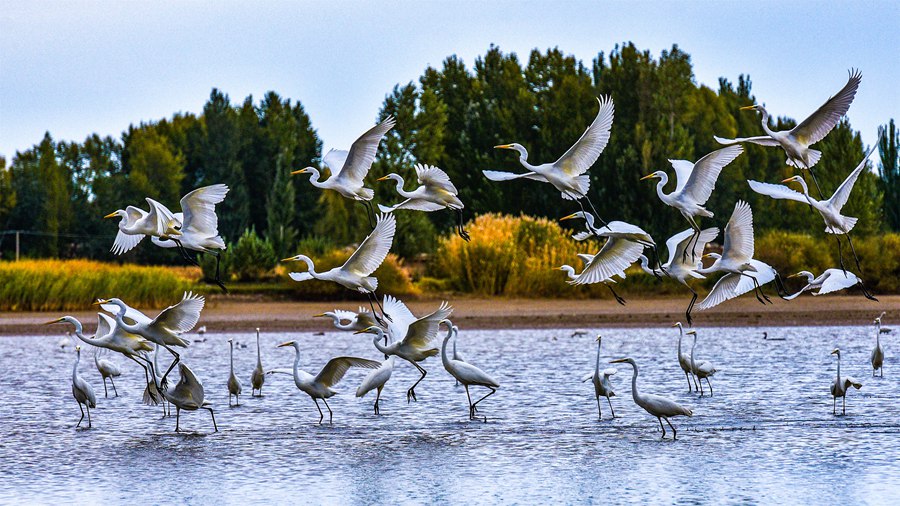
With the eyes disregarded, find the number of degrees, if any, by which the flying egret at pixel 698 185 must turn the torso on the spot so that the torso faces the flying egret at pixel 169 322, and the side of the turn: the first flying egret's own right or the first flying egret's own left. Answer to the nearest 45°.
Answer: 0° — it already faces it

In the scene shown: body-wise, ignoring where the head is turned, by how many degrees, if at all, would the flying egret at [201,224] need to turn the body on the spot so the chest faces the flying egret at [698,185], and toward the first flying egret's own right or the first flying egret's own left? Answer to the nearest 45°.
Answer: approximately 135° to the first flying egret's own left

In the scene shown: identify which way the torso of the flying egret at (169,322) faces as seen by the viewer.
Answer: to the viewer's left

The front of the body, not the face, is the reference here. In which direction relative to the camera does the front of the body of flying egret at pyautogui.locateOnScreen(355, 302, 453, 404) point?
to the viewer's left

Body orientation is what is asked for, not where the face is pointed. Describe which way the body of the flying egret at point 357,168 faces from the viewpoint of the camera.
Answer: to the viewer's left

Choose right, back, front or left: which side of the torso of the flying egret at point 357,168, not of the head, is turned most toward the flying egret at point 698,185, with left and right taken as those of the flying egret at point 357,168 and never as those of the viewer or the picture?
back

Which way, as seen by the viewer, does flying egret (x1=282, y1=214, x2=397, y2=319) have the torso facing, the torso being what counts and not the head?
to the viewer's left

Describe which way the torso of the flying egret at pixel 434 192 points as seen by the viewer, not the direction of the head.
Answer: to the viewer's left

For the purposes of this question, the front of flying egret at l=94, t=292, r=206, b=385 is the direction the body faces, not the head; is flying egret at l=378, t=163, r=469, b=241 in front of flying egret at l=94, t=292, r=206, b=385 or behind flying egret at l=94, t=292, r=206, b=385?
behind

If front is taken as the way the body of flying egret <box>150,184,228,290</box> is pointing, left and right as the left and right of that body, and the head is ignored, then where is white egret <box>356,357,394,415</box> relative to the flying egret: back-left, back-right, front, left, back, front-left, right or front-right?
back

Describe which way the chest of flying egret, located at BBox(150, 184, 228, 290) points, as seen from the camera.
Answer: to the viewer's left

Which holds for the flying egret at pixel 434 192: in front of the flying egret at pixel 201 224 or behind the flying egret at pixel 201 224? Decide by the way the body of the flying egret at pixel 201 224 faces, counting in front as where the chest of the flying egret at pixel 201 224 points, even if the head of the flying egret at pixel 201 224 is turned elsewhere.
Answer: behind
